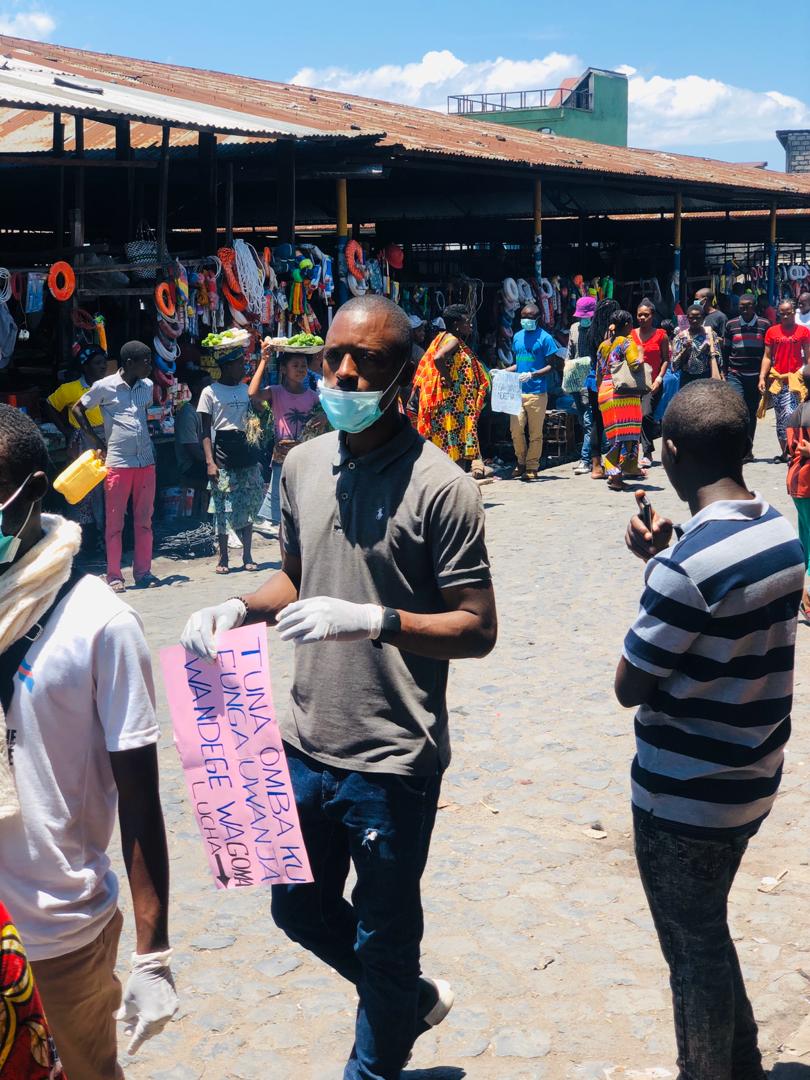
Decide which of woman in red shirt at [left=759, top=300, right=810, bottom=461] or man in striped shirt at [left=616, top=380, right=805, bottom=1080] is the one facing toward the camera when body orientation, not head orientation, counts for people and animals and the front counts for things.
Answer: the woman in red shirt

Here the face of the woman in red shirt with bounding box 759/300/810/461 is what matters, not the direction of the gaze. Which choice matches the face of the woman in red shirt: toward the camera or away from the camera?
toward the camera

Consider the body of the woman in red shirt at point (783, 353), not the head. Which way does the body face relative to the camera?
toward the camera

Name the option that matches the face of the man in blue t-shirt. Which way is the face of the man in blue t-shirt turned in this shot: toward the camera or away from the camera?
toward the camera

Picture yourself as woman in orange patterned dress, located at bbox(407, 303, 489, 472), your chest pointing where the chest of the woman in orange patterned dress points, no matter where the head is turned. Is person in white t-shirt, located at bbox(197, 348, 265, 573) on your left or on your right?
on your right

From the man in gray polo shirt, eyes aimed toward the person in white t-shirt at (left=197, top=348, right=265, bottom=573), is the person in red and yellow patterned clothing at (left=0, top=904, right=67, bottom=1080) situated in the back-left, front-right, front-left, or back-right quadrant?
back-left

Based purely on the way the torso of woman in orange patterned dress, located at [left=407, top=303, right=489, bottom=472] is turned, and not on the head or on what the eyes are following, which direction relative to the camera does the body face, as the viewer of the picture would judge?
to the viewer's right

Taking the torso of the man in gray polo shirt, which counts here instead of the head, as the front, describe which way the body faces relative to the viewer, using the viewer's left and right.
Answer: facing the viewer and to the left of the viewer

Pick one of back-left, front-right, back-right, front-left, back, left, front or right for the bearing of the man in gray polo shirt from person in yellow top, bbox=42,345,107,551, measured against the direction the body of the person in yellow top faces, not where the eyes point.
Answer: front-right

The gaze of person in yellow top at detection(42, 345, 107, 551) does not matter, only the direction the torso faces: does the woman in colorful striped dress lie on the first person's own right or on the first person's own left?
on the first person's own left

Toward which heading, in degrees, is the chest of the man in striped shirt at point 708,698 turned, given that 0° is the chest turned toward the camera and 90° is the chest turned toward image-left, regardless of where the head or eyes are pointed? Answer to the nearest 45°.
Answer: approximately 135°
